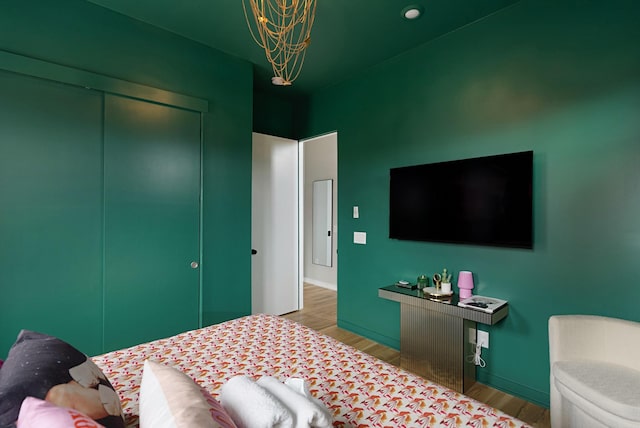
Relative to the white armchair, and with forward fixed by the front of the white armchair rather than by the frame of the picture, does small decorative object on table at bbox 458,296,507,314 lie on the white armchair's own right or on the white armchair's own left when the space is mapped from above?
on the white armchair's own right

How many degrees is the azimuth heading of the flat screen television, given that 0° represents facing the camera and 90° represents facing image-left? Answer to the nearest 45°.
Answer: approximately 45°

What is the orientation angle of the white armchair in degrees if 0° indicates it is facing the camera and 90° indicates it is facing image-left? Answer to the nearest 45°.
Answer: approximately 45°

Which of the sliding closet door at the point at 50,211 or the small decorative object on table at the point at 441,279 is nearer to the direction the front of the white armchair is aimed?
the sliding closet door

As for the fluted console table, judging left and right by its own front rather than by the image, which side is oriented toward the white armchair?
left

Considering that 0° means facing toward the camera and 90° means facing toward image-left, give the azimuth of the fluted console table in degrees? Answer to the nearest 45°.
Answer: approximately 45°
